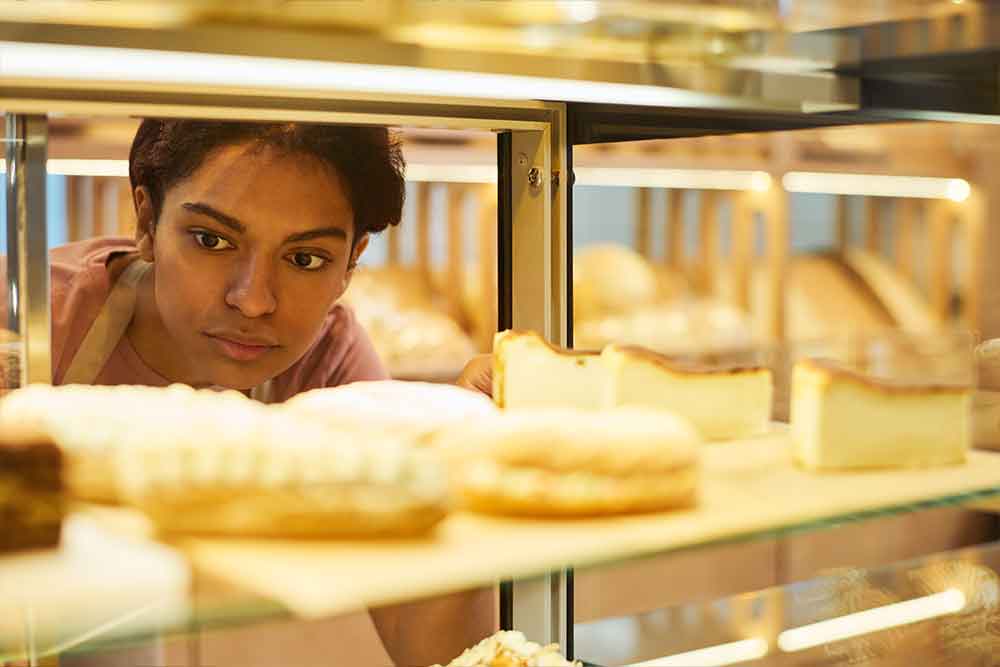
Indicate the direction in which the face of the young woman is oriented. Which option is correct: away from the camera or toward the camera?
toward the camera

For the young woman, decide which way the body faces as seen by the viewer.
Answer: toward the camera

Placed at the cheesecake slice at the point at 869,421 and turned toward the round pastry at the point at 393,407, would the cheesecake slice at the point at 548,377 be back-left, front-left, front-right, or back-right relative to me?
front-right
